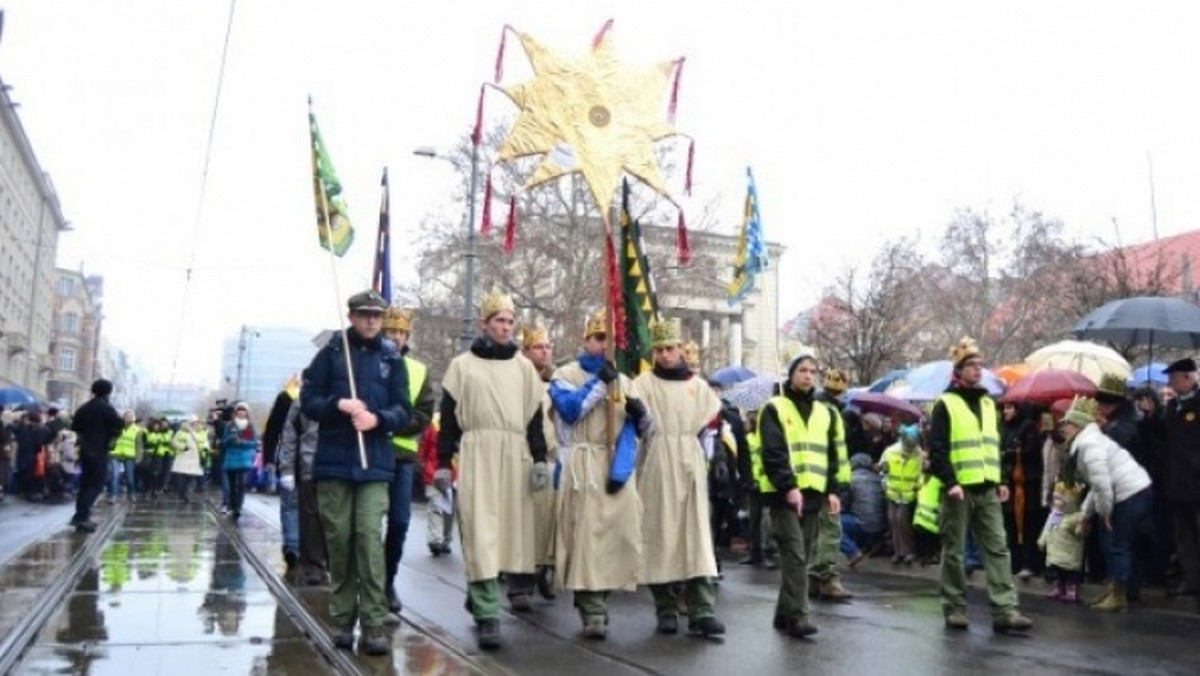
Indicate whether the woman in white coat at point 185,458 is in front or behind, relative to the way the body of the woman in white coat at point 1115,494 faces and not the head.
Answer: in front

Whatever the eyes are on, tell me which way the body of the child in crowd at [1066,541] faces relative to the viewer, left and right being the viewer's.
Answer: facing the viewer and to the left of the viewer

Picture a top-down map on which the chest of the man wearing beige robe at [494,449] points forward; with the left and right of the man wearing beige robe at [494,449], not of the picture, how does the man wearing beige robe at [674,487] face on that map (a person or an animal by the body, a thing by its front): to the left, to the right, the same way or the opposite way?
the same way

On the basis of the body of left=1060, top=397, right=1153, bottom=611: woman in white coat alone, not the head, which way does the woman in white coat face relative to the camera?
to the viewer's left

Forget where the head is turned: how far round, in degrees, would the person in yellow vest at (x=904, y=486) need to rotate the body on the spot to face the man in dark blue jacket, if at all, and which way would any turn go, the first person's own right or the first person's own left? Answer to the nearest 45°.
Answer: approximately 45° to the first person's own right

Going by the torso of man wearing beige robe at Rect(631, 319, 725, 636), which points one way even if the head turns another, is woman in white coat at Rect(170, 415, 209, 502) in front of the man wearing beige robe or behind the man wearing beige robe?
behind

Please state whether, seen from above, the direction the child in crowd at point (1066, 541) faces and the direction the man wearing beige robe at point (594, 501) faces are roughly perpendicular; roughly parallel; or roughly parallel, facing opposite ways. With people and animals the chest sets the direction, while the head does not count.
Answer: roughly perpendicular

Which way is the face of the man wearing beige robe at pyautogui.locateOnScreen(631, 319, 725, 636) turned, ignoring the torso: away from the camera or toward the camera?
toward the camera

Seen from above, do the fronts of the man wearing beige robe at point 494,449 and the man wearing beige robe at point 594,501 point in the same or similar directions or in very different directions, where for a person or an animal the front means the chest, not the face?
same or similar directions

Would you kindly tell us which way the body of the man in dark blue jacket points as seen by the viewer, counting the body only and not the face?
toward the camera

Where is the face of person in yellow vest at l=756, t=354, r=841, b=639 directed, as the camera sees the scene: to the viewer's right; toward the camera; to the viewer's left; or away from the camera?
toward the camera

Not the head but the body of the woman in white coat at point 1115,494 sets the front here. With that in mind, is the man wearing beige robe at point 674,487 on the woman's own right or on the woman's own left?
on the woman's own left

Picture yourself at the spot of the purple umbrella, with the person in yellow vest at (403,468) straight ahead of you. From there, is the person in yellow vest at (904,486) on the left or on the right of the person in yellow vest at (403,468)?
left

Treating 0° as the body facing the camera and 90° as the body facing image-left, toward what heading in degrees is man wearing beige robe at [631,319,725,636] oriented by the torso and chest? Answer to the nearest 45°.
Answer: approximately 0°
